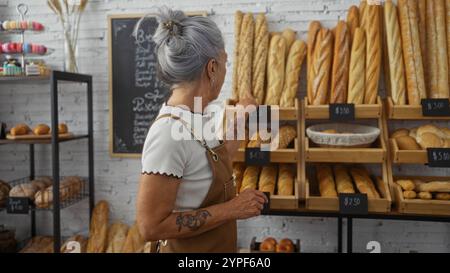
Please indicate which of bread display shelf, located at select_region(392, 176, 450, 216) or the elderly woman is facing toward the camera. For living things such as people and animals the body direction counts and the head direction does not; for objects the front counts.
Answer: the bread display shelf

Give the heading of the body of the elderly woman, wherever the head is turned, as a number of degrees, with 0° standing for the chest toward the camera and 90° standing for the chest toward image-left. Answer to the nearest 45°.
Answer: approximately 270°

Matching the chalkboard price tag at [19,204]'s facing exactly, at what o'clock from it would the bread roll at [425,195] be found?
The bread roll is roughly at 10 o'clock from the chalkboard price tag.

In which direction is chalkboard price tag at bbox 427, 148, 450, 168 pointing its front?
toward the camera

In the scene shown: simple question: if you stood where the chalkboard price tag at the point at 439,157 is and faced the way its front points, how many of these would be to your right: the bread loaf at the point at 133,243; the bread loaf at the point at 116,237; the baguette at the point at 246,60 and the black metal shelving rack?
4

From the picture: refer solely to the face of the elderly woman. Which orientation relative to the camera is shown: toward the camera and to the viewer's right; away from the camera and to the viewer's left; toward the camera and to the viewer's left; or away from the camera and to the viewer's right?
away from the camera and to the viewer's right

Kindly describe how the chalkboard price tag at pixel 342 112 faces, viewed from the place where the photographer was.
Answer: facing the viewer

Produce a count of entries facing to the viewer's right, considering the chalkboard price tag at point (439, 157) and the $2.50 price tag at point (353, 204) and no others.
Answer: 0

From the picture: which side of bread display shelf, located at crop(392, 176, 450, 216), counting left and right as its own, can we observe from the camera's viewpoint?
front

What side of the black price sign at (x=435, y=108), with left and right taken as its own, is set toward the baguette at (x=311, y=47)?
right

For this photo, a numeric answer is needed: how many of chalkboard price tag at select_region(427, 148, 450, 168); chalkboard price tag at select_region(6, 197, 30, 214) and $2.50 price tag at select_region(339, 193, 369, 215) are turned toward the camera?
3
